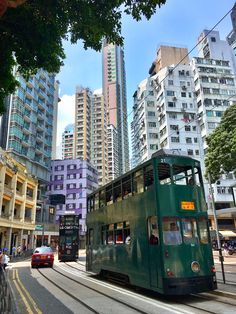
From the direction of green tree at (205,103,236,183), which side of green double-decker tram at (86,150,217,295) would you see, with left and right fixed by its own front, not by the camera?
left

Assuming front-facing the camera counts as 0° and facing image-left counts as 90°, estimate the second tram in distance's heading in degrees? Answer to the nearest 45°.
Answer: approximately 0°

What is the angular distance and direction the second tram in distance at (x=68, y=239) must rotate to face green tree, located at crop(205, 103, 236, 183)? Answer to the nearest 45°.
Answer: approximately 45° to its left

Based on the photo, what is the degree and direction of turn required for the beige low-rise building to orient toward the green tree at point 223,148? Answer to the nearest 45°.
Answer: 0° — it already faces it

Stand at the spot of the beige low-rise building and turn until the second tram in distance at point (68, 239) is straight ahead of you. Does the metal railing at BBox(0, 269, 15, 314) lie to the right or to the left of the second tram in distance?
right

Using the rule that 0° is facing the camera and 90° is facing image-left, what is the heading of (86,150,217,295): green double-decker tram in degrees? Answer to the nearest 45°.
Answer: approximately 315°

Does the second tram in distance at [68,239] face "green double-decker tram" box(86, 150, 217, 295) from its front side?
yes

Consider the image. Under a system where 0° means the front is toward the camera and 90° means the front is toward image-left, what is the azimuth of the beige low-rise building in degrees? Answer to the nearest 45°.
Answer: approximately 315°
